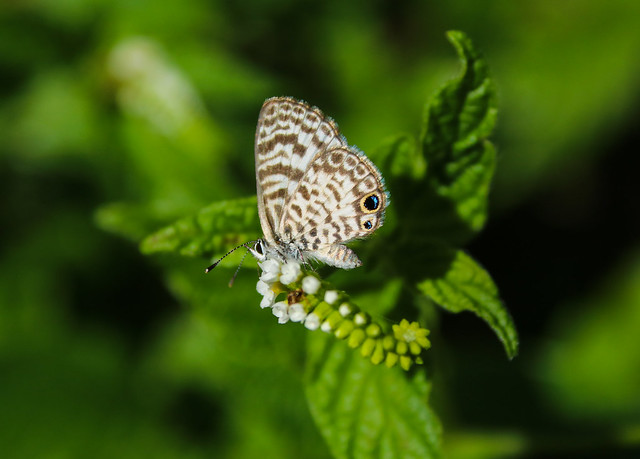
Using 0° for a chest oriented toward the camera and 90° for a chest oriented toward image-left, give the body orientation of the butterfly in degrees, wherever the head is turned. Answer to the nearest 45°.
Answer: approximately 90°

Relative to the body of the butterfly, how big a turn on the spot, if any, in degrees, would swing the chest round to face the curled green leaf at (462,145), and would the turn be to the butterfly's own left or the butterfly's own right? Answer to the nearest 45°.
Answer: approximately 180°
